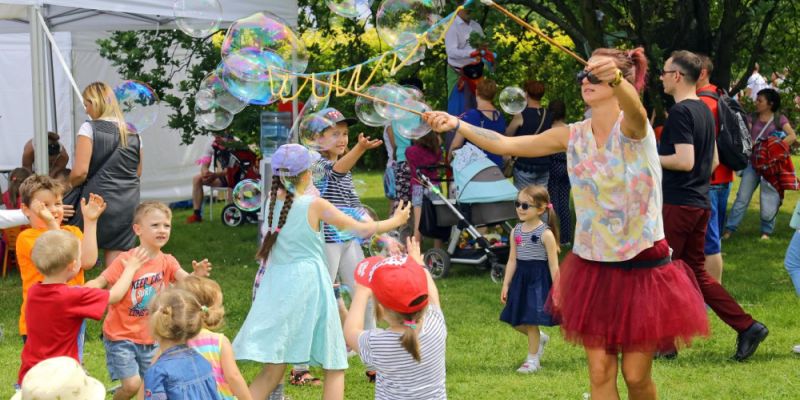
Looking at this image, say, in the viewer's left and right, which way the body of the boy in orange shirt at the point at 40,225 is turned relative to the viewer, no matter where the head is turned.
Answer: facing the viewer and to the right of the viewer

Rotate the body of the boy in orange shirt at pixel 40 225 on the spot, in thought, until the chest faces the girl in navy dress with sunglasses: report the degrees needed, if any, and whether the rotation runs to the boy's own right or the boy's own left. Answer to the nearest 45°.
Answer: approximately 45° to the boy's own left

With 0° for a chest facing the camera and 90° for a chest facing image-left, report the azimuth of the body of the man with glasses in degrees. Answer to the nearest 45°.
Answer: approximately 90°

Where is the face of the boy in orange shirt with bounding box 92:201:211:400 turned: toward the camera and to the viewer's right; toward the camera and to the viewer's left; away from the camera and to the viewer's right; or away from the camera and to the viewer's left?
toward the camera and to the viewer's right

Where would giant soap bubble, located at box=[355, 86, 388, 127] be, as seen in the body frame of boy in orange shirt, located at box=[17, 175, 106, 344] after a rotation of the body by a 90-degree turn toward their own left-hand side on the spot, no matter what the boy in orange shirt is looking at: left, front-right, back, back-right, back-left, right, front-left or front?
front-right

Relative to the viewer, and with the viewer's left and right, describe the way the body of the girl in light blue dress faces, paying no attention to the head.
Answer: facing away from the viewer and to the right of the viewer

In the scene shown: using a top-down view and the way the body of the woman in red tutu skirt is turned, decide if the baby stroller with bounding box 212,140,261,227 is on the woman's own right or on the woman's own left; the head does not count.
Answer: on the woman's own right

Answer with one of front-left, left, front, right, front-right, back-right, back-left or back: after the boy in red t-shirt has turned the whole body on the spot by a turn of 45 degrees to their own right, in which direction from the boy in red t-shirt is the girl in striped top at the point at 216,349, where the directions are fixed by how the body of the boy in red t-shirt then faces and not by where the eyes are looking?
front-right

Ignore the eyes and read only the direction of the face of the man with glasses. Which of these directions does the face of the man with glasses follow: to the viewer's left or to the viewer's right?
to the viewer's left

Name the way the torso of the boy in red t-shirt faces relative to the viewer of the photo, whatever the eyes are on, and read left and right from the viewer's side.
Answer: facing away from the viewer and to the right of the viewer
